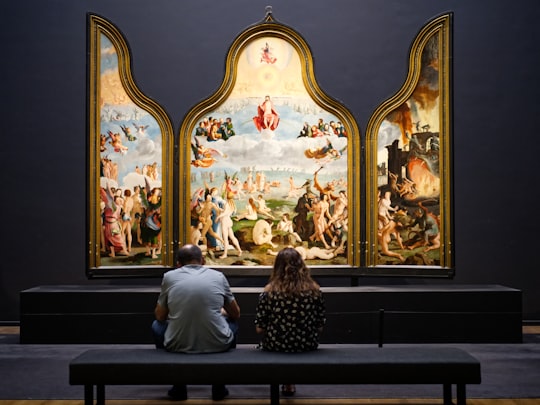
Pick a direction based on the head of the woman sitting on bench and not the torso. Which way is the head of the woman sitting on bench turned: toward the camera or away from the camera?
away from the camera

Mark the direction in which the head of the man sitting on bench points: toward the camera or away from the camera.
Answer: away from the camera

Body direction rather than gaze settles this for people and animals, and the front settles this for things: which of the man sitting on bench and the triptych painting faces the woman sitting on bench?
the triptych painting

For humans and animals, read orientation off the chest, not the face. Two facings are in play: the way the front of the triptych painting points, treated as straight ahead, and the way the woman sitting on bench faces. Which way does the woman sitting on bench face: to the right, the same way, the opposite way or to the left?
the opposite way

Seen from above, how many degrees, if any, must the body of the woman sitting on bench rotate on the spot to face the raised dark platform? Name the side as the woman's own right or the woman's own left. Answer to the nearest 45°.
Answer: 0° — they already face it

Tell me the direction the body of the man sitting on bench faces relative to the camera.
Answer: away from the camera

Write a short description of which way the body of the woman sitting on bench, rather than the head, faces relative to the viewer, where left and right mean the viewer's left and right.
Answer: facing away from the viewer

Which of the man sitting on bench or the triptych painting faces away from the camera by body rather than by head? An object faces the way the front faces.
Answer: the man sitting on bench

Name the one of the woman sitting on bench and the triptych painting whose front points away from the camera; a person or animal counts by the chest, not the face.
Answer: the woman sitting on bench

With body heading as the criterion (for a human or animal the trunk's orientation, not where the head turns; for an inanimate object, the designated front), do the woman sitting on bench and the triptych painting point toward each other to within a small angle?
yes

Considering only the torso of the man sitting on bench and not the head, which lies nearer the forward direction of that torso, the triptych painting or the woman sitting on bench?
the triptych painting
